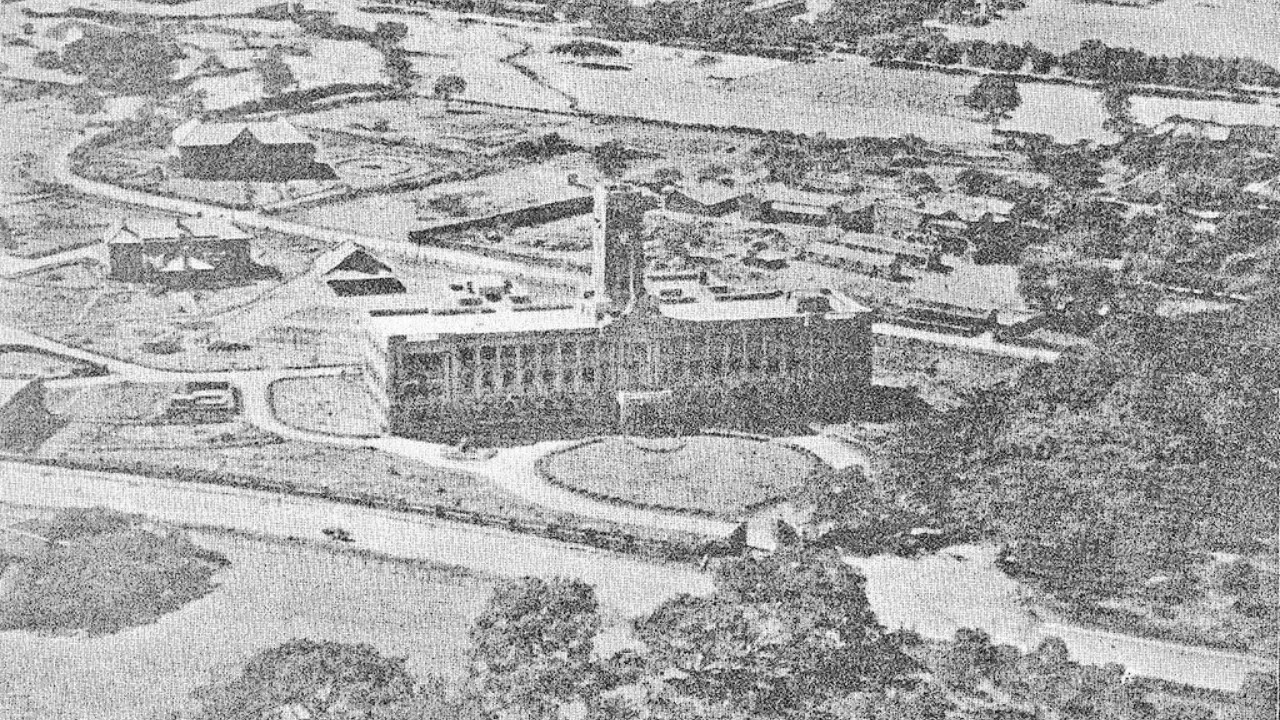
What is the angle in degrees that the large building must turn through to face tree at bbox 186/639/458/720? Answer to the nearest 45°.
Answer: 0° — it already faces it

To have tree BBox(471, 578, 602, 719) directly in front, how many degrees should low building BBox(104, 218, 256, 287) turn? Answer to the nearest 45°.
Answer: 0° — it already faces it

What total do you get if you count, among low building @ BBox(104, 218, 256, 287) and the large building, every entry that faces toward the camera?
2

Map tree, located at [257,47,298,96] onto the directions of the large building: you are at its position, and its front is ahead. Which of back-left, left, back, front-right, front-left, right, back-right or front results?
back-right

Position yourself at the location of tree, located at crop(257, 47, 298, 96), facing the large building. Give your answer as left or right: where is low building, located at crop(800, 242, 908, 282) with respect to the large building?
left

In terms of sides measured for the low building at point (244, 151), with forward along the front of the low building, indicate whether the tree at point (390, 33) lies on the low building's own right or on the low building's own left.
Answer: on the low building's own left

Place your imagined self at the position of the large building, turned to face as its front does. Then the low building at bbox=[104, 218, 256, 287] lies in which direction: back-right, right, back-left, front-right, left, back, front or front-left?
back-right

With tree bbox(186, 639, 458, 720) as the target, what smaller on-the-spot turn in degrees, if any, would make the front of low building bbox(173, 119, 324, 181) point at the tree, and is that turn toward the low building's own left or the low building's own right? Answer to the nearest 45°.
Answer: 0° — it already faces it

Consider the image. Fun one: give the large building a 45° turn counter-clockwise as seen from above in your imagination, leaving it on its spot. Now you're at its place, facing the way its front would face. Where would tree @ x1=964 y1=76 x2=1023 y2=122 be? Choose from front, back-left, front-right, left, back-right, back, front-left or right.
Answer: left

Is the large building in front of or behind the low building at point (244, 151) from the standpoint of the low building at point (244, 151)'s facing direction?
in front

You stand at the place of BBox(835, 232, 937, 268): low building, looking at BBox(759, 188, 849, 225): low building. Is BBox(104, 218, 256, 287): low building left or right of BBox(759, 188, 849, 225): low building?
left

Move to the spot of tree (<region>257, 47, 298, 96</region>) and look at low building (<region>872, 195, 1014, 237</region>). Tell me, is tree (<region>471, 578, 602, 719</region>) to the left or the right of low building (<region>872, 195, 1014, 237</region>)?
right
